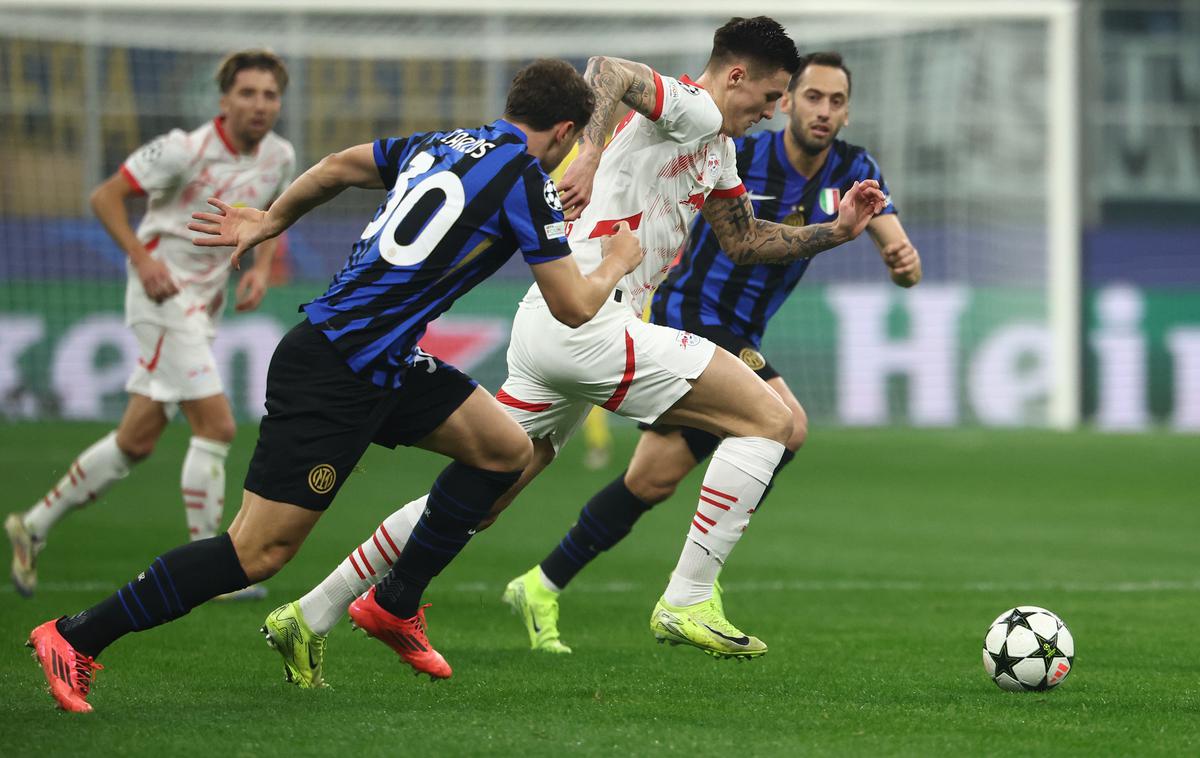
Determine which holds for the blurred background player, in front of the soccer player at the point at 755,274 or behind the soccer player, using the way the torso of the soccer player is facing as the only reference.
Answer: behind

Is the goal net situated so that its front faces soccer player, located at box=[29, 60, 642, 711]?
yes

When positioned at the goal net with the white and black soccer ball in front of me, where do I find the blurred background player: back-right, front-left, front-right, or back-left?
front-right

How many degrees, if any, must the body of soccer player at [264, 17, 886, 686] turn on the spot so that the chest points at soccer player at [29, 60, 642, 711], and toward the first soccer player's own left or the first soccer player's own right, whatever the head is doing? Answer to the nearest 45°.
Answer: approximately 135° to the first soccer player's own right

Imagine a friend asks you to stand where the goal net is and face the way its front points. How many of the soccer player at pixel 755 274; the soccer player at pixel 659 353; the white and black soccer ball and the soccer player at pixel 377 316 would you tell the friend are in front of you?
4

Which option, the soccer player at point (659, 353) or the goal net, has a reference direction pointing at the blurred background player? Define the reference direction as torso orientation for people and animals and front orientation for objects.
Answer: the goal net

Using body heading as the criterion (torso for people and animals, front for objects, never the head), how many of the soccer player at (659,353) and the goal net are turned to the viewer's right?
1

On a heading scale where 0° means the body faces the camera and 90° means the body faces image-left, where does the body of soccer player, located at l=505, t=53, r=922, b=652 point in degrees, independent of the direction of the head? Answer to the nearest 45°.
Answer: approximately 315°

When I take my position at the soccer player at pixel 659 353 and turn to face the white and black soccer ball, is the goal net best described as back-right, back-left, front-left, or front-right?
back-left

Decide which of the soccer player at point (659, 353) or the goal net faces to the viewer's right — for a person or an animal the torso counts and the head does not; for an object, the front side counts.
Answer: the soccer player

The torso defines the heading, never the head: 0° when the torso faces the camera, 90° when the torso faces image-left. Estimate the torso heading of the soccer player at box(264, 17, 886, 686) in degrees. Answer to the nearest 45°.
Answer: approximately 270°

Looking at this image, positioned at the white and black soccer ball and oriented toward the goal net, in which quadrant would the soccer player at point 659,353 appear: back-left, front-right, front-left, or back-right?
front-left

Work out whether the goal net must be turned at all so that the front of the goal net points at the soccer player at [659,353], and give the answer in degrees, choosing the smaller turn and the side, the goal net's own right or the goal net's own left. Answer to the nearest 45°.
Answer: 0° — it already faces them

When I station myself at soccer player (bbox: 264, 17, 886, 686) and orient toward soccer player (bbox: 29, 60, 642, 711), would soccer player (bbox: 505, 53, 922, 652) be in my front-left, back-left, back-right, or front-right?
back-right

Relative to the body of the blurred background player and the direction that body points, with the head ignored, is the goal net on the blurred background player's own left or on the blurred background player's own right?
on the blurred background player's own left

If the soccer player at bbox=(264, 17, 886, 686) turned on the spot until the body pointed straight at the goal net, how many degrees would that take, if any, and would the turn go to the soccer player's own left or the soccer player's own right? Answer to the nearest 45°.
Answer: approximately 90° to the soccer player's own left

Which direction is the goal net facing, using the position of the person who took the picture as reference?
facing the viewer
